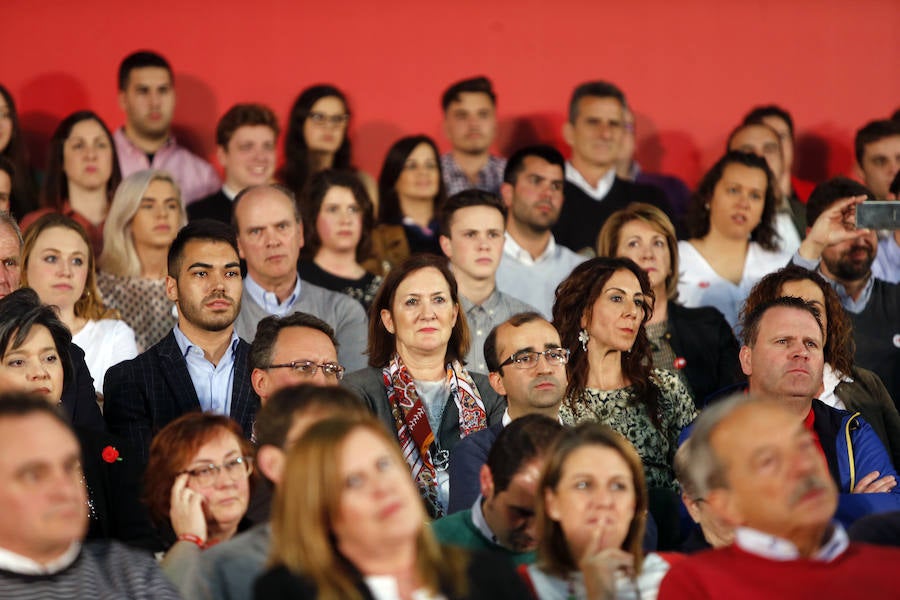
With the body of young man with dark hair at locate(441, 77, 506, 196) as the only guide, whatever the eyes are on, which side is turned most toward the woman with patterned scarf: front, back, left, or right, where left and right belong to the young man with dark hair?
front

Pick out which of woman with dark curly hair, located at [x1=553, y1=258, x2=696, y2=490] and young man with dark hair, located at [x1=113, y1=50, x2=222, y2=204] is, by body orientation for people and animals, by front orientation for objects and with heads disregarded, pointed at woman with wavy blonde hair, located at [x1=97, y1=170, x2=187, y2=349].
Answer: the young man with dark hair

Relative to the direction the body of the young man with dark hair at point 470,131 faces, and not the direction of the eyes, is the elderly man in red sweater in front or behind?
in front

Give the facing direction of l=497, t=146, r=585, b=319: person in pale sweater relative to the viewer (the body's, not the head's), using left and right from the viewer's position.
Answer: facing the viewer and to the right of the viewer

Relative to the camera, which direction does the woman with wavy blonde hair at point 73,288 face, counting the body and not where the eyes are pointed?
toward the camera

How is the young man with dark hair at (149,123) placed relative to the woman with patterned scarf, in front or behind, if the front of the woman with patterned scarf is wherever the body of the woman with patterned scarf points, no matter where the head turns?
behind

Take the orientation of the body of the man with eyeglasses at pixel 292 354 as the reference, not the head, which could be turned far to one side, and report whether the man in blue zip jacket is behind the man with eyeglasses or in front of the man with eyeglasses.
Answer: in front

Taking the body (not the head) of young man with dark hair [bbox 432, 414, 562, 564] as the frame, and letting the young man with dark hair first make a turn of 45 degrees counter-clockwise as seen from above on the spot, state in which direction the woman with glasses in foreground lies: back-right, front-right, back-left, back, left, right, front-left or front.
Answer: back

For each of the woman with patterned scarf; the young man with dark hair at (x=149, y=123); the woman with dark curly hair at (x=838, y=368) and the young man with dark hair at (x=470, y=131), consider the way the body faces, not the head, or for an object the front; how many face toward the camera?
4

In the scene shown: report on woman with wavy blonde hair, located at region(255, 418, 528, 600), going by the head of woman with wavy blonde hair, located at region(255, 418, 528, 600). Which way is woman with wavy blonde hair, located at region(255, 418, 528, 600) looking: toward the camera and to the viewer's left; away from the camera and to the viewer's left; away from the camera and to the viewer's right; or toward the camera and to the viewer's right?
toward the camera and to the viewer's right

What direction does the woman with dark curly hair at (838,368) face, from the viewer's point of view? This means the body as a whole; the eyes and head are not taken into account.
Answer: toward the camera

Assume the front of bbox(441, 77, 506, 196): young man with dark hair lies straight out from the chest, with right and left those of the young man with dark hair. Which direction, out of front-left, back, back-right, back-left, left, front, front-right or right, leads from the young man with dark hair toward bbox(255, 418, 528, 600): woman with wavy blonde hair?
front

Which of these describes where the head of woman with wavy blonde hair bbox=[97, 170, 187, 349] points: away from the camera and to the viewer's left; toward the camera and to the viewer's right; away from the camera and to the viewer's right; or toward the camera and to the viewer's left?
toward the camera and to the viewer's right

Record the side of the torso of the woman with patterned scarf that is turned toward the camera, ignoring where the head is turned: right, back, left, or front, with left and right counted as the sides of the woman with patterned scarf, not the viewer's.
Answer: front
